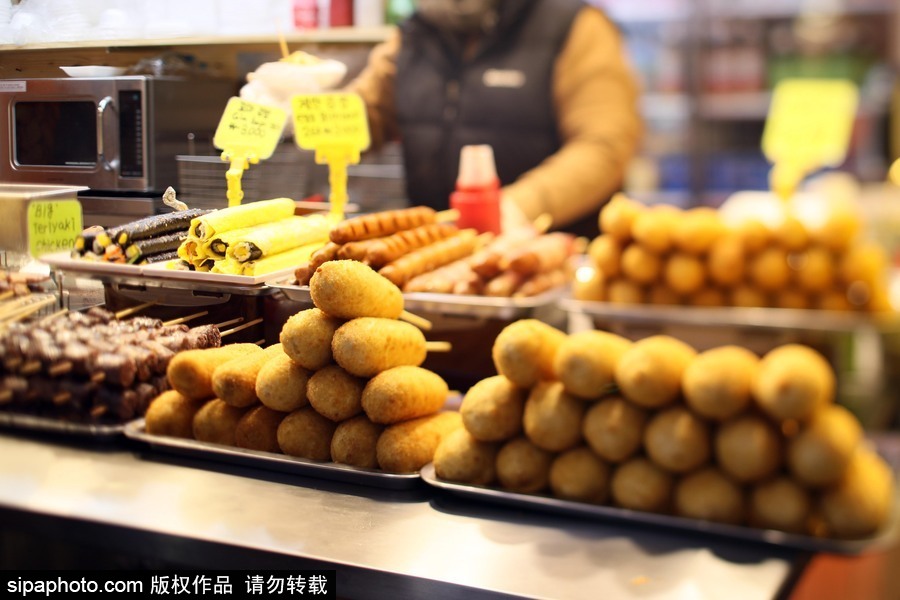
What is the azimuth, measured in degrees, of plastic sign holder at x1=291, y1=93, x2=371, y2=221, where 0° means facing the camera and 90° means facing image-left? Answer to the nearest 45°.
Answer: approximately 0°

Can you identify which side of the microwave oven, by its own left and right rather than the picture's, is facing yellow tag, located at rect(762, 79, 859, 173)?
left

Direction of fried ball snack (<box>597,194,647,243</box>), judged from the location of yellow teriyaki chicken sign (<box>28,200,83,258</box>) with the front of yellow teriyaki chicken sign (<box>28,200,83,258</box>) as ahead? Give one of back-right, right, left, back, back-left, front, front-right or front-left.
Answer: front-left

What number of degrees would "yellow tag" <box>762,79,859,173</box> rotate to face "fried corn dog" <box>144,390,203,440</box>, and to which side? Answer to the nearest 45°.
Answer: approximately 90° to its right

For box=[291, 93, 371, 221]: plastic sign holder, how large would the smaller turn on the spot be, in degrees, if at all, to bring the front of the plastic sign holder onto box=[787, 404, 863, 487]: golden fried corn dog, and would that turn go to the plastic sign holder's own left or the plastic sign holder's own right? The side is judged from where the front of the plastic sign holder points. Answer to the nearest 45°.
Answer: approximately 45° to the plastic sign holder's own left
